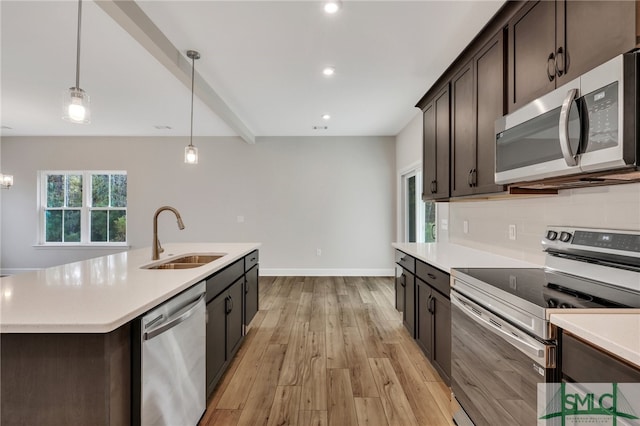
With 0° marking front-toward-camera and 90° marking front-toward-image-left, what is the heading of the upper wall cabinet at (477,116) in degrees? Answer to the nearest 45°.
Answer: approximately 45°

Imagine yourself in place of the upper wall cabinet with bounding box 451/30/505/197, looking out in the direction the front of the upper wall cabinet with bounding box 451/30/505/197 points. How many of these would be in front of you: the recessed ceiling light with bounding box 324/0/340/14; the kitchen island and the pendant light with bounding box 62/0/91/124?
3

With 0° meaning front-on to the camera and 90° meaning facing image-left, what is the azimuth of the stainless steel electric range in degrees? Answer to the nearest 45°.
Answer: approximately 45°

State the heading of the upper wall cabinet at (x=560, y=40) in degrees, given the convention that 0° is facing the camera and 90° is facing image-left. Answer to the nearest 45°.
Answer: approximately 45°

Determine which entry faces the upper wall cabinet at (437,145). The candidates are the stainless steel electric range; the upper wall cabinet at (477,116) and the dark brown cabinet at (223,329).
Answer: the dark brown cabinet

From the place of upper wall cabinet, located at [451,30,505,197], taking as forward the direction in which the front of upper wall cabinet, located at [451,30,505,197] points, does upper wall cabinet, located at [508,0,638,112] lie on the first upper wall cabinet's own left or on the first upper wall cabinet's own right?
on the first upper wall cabinet's own left

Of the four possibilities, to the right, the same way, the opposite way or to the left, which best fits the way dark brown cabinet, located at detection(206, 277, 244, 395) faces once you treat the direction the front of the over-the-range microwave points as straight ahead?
the opposite way

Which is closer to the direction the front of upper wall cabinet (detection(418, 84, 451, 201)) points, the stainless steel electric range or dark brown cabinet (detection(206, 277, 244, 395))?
the dark brown cabinet

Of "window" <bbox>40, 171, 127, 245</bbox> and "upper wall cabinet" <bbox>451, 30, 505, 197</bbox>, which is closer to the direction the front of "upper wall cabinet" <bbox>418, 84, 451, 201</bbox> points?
the window

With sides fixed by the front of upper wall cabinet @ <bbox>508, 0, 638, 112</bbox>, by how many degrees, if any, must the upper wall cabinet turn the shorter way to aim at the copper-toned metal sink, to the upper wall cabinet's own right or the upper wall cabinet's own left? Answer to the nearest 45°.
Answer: approximately 45° to the upper wall cabinet's own right

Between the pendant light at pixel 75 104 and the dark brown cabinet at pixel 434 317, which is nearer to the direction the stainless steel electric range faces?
the pendant light

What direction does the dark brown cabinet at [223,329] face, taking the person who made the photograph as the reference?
facing to the right of the viewer

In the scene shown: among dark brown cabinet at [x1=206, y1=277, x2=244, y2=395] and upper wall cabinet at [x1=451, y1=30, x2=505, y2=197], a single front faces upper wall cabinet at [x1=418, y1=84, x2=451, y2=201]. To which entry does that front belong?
the dark brown cabinet
